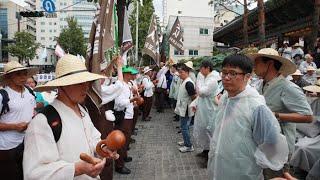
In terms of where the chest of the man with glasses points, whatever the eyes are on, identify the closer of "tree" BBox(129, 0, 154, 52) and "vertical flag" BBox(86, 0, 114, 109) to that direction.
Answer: the vertical flag

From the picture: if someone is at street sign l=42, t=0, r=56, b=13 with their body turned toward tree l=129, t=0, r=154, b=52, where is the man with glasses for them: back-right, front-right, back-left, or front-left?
back-right

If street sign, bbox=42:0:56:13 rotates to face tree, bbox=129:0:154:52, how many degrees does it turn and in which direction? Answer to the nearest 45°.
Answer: approximately 135° to its left

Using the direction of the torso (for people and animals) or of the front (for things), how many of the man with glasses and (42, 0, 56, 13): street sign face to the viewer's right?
0

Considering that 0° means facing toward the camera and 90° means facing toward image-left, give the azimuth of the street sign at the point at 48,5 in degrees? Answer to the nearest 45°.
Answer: approximately 0°

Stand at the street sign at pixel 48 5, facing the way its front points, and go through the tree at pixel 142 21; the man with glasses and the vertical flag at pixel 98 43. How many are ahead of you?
2

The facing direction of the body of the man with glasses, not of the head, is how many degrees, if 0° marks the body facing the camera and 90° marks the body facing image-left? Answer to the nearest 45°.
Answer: approximately 45°

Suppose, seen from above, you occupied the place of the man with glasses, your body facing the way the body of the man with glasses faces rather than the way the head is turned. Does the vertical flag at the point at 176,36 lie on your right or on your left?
on your right

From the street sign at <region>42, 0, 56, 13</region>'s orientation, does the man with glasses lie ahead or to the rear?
ahead

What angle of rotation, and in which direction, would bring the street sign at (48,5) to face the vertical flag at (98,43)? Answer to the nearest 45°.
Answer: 0° — it already faces it

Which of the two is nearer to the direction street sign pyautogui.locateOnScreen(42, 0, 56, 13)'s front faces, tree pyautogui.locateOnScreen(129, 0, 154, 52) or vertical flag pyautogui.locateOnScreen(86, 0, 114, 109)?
the vertical flag

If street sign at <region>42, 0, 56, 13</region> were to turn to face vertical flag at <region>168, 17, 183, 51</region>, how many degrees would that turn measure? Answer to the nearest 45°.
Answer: approximately 45° to its left
